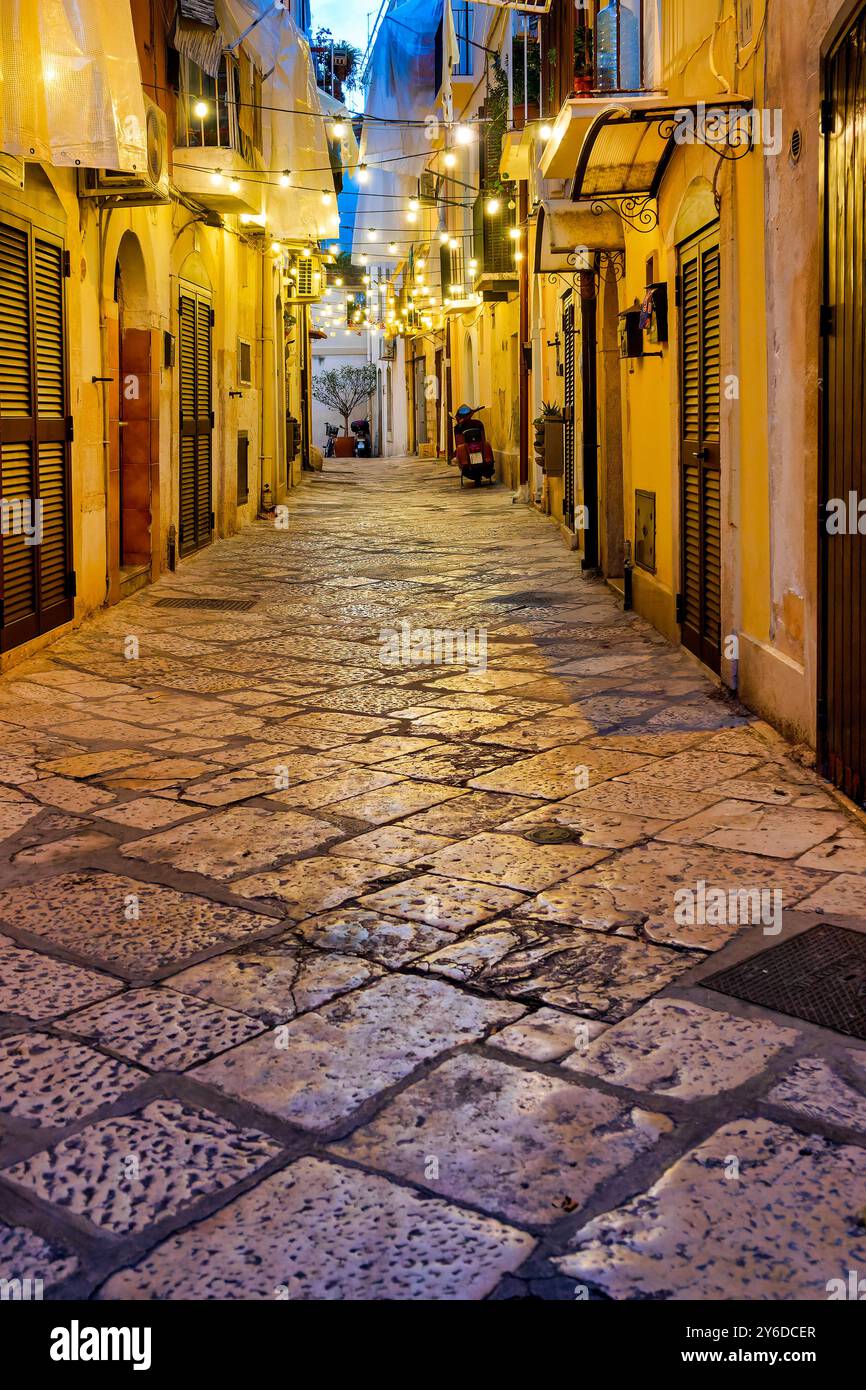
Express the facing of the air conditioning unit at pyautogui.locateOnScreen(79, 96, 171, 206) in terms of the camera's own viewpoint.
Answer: facing to the right of the viewer

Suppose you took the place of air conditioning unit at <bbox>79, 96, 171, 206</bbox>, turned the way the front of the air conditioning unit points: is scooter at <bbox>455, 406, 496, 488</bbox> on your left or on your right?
on your left

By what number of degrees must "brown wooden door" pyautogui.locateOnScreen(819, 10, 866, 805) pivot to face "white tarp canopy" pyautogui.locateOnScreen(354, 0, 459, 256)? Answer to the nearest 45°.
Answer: approximately 90° to its right

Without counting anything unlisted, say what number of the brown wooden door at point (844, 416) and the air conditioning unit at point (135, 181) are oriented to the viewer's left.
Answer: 1

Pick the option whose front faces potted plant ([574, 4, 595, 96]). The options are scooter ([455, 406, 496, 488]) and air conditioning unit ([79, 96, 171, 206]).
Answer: the air conditioning unit

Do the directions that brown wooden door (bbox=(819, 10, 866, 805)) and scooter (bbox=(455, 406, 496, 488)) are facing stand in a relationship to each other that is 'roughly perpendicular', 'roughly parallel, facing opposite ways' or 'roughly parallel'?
roughly perpendicular

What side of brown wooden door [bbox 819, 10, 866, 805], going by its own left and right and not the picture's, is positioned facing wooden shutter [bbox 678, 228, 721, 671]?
right

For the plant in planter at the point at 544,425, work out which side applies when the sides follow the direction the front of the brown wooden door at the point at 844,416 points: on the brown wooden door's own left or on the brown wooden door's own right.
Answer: on the brown wooden door's own right

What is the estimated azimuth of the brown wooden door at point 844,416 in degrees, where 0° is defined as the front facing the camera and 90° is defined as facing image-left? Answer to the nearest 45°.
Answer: approximately 90°
